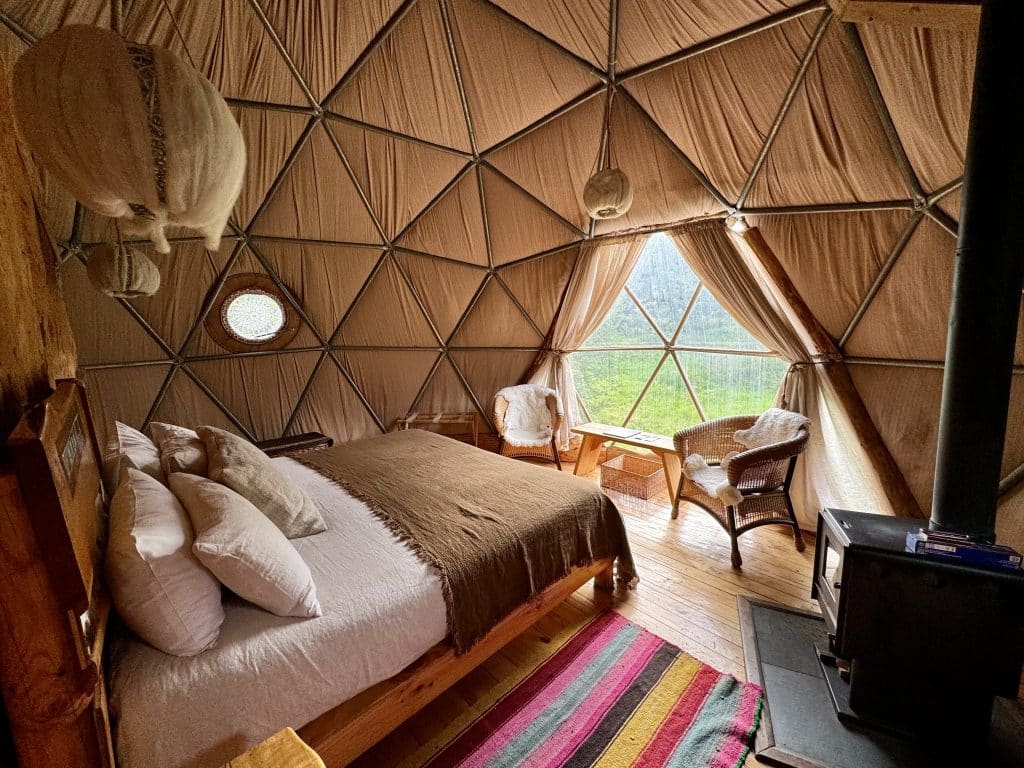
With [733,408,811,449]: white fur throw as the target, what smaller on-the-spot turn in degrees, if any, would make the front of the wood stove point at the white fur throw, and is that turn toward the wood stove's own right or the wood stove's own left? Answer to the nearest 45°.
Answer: approximately 45° to the wood stove's own right

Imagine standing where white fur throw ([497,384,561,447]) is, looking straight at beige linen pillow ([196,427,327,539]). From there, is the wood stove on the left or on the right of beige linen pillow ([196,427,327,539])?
left

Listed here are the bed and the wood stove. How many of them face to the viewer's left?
1

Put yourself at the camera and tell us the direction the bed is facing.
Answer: facing away from the viewer and to the right of the viewer

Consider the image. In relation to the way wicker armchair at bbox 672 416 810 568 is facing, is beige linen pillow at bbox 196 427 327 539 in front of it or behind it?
in front

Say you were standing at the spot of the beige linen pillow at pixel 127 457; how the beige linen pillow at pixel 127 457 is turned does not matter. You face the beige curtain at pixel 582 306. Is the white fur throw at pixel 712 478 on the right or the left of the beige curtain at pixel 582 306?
right

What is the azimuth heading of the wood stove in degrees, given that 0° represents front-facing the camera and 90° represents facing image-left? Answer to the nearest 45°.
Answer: approximately 90°

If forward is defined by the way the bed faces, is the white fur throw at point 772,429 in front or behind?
in front

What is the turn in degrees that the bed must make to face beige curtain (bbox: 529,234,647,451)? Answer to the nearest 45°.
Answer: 0° — it already faces it
